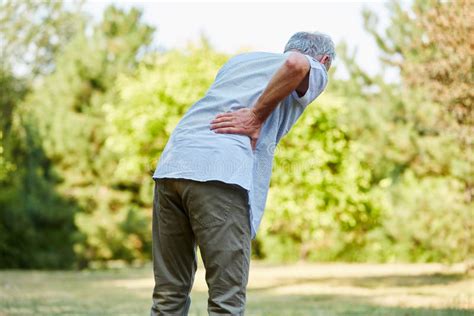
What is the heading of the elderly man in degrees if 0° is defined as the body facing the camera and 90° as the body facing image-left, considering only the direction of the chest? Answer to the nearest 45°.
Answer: approximately 225°

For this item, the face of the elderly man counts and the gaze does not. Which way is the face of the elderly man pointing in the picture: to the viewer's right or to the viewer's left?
to the viewer's right

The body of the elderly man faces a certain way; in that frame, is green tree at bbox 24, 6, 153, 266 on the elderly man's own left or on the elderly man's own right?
on the elderly man's own left

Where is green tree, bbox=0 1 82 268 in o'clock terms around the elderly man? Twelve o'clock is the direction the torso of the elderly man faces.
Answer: The green tree is roughly at 10 o'clock from the elderly man.
